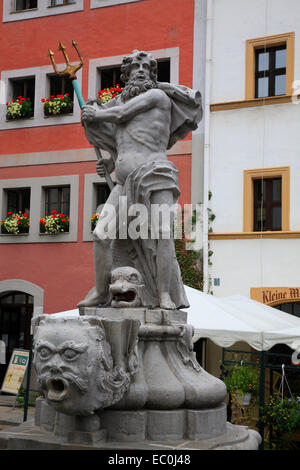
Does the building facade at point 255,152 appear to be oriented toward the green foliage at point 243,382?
yes

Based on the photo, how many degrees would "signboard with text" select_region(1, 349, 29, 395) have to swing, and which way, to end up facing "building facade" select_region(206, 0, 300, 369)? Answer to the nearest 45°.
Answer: approximately 90° to its left

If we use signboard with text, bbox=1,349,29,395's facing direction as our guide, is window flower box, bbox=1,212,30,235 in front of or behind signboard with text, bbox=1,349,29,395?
behind

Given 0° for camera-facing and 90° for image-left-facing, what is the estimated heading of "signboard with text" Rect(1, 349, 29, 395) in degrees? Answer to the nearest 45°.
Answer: approximately 0°

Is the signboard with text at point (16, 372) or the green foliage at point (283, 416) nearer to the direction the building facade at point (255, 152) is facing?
the green foliage

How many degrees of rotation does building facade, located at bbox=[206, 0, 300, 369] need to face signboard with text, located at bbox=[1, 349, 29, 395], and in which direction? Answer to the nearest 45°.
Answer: approximately 45° to its right

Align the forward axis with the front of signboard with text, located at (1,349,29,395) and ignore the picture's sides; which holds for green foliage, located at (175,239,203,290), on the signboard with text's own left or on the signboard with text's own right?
on the signboard with text's own left

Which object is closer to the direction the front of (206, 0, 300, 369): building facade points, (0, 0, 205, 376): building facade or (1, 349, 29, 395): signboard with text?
the signboard with text

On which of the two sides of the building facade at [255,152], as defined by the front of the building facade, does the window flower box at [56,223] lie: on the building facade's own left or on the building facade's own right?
on the building facade's own right

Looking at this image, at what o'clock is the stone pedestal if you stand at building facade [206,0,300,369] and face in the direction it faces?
The stone pedestal is roughly at 12 o'clock from the building facade.

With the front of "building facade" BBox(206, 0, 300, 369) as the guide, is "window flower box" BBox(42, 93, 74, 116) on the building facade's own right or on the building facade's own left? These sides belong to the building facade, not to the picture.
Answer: on the building facade's own right

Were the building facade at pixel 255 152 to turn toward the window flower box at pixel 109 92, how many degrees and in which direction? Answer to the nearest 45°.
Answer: approximately 90° to its right

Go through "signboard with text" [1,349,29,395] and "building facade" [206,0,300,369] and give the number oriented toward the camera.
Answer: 2

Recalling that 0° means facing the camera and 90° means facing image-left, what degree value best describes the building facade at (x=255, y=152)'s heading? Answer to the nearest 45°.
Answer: approximately 0°
